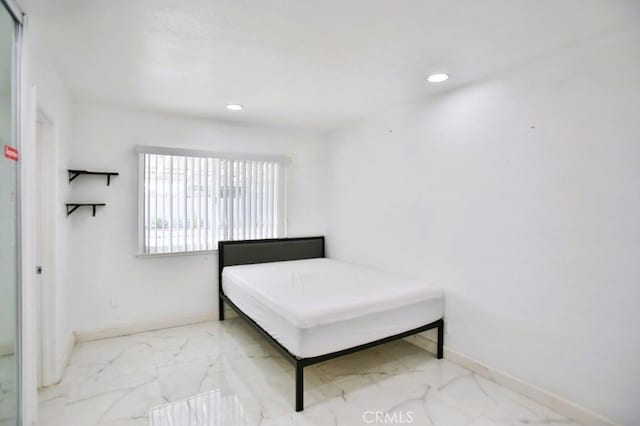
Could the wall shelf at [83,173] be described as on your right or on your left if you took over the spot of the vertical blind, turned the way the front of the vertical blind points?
on your right

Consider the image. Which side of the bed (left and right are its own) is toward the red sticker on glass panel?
right

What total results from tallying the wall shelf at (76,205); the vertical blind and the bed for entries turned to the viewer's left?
0

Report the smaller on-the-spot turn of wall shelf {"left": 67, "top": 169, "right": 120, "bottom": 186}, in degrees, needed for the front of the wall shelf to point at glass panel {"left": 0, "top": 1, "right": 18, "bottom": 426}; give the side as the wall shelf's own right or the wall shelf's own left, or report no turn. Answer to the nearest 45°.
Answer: approximately 45° to the wall shelf's own right

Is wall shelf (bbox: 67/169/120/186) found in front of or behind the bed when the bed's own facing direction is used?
behind

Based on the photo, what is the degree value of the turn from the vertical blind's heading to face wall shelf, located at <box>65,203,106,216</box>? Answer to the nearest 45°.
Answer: approximately 135° to its right

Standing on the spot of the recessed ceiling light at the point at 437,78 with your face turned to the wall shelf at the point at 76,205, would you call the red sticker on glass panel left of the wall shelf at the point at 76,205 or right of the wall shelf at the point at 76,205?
left

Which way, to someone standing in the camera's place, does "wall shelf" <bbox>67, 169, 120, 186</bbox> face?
facing the viewer and to the right of the viewer

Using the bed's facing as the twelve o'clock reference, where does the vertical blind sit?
The vertical blind is roughly at 6 o'clock from the bed.

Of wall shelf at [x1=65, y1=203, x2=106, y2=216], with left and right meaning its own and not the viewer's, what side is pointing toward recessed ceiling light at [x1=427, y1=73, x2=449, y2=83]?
front

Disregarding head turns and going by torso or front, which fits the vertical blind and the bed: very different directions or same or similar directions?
same or similar directions
